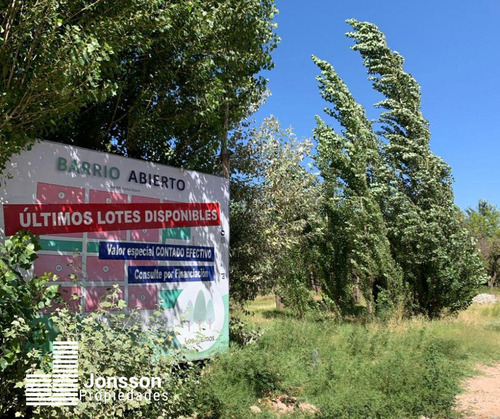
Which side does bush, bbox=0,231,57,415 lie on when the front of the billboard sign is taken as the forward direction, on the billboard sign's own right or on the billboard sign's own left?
on the billboard sign's own right

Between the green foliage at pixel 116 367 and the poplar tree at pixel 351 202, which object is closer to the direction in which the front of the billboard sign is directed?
the green foliage

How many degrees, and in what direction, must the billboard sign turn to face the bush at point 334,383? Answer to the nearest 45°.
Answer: approximately 45° to its left

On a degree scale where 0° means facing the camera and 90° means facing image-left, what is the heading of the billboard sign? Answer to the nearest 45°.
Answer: approximately 315°

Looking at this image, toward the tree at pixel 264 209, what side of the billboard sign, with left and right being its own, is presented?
left

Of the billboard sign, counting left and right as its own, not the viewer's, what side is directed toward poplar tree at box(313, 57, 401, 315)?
left

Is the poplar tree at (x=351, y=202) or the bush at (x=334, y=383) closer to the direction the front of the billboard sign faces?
the bush

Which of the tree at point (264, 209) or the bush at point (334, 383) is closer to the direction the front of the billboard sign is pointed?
the bush
